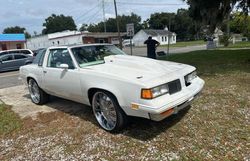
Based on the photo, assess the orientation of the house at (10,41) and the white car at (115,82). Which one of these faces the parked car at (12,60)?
the house

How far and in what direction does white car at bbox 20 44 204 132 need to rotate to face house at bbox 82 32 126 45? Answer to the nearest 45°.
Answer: approximately 135° to its left

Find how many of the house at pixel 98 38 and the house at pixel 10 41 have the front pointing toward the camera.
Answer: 2

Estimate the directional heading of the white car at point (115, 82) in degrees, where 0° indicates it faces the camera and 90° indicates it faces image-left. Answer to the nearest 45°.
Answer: approximately 315°

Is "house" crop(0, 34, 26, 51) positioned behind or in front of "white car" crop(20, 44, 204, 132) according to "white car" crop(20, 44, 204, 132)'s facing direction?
behind

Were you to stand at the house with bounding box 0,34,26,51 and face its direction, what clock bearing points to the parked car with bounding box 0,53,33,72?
The parked car is roughly at 12 o'clock from the house.

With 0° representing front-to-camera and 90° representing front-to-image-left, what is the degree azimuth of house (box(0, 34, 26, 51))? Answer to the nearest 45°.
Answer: approximately 0°
